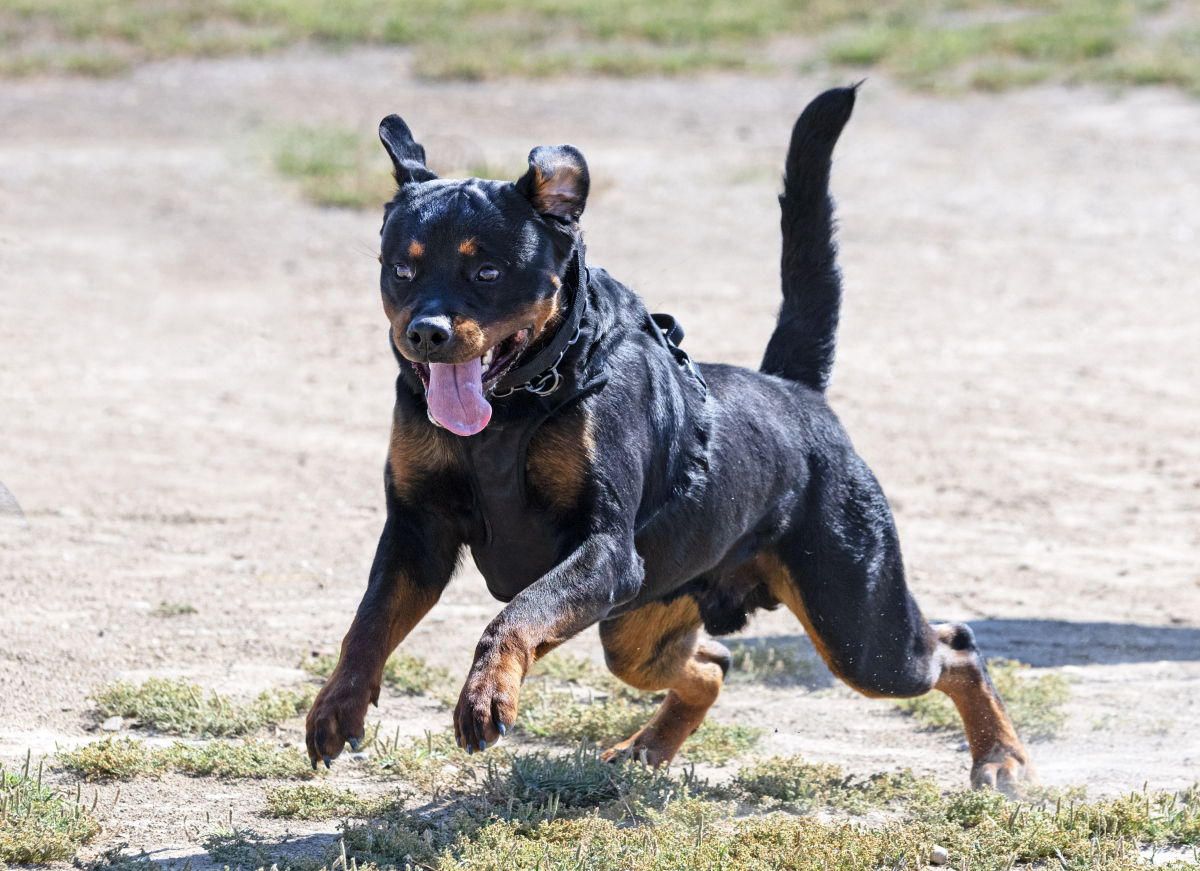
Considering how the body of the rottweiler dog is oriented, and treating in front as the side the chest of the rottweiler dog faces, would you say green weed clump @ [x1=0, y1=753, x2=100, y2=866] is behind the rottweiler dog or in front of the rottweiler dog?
in front

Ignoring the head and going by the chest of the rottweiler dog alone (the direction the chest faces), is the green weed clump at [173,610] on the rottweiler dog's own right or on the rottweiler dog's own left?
on the rottweiler dog's own right

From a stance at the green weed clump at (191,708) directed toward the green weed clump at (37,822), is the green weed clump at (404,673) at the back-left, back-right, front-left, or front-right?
back-left

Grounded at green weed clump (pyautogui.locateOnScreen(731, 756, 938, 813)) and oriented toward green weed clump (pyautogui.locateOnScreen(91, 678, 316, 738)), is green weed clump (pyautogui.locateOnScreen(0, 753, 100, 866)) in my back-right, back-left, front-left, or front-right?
front-left

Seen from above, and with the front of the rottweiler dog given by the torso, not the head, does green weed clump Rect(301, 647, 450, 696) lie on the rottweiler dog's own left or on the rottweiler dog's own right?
on the rottweiler dog's own right
